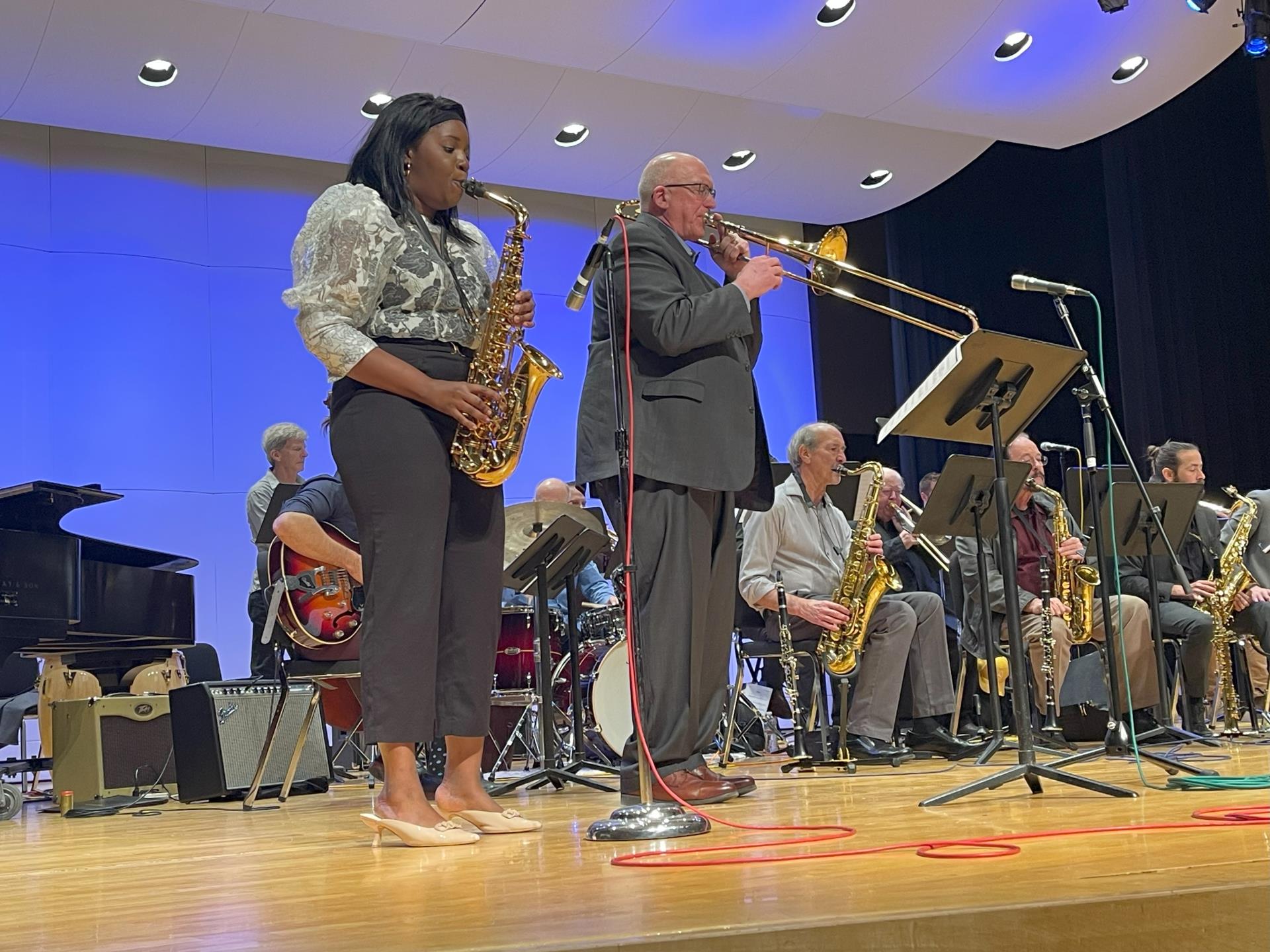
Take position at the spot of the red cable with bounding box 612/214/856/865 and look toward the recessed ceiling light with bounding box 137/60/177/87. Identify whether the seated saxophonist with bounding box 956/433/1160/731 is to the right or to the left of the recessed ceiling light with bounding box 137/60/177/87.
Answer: right

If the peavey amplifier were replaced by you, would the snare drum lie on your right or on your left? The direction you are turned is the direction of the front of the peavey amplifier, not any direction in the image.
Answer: on your left

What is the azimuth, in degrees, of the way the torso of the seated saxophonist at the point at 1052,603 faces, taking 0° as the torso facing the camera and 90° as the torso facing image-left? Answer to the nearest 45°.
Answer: approximately 315°

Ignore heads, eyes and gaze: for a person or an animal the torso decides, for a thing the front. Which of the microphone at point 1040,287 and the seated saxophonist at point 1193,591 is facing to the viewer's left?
the microphone

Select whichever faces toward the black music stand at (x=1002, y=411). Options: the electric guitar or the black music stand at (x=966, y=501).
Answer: the electric guitar

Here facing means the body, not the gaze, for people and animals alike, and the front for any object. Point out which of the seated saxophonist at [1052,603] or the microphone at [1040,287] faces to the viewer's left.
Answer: the microphone

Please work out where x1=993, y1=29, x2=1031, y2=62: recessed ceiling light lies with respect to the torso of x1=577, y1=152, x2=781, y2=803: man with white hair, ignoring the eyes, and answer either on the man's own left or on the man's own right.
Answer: on the man's own left
